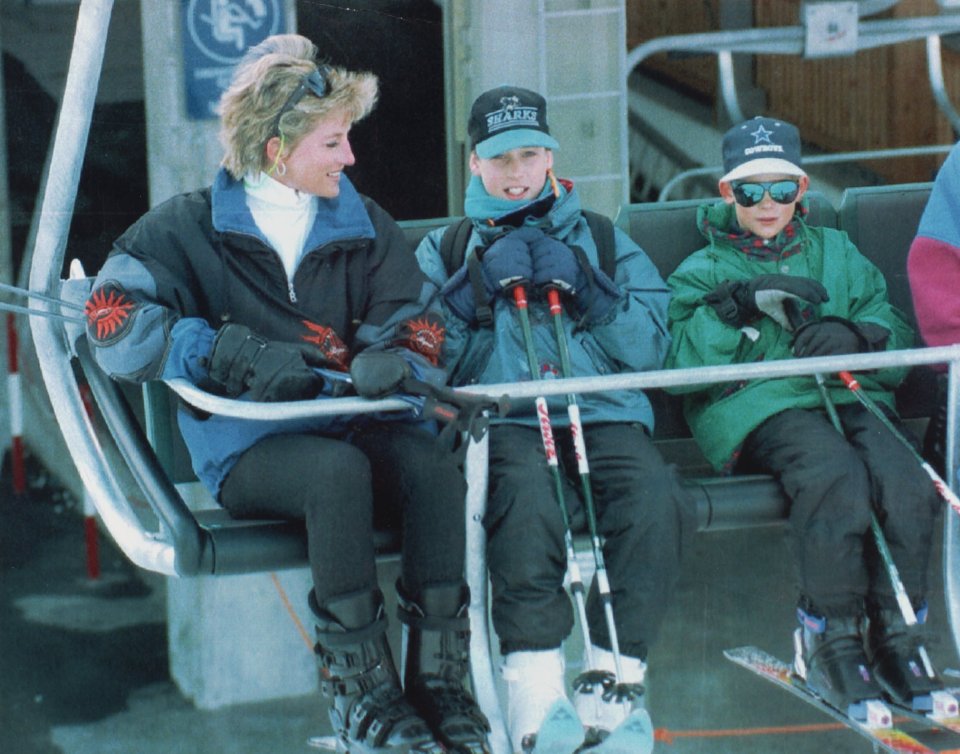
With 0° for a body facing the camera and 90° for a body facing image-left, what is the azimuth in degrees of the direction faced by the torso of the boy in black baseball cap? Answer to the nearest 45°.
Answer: approximately 0°

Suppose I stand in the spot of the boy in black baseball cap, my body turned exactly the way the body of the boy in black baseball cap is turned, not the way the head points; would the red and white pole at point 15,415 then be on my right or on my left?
on my right

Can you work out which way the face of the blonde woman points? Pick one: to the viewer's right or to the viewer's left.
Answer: to the viewer's right

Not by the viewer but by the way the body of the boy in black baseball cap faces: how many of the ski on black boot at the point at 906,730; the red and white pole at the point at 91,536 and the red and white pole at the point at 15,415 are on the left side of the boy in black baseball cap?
1

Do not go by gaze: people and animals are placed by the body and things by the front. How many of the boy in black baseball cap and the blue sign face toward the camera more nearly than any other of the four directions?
2

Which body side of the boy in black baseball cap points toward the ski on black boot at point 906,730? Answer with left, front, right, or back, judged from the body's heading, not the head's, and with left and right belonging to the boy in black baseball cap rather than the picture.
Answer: left
